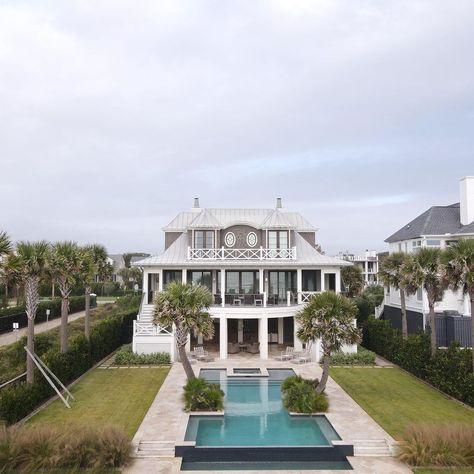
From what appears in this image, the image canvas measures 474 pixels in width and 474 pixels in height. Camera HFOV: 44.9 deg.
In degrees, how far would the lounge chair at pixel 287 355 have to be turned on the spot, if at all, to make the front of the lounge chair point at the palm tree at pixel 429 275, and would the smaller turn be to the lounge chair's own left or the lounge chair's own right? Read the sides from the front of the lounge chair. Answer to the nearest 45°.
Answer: approximately 90° to the lounge chair's own left

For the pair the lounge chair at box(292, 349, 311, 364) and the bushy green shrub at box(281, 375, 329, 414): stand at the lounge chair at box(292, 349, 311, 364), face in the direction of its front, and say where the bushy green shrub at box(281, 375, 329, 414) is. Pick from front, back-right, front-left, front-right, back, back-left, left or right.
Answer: front-left

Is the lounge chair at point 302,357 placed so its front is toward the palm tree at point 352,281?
no

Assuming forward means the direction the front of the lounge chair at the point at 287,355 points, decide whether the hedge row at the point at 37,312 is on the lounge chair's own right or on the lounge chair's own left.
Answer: on the lounge chair's own right

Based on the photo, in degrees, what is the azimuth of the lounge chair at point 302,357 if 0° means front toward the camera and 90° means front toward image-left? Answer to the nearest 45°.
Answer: approximately 45°

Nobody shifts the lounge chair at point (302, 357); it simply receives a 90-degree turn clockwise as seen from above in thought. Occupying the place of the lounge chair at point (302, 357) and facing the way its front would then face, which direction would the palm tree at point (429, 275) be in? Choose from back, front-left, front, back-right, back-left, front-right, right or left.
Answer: back

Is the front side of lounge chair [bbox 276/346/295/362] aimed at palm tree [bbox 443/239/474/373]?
no

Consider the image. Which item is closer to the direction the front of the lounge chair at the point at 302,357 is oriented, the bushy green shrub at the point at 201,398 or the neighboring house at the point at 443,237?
the bushy green shrub

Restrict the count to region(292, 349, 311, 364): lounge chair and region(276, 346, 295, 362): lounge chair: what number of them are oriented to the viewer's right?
0

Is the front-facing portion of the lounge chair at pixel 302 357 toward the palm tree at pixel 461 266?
no

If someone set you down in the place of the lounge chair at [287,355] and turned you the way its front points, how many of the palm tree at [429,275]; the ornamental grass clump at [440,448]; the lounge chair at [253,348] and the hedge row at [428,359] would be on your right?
1

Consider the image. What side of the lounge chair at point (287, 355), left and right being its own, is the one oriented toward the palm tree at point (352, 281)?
back

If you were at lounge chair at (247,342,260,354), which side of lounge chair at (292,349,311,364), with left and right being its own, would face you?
right

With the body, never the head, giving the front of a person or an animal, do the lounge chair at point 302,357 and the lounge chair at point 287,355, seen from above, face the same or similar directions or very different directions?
same or similar directions

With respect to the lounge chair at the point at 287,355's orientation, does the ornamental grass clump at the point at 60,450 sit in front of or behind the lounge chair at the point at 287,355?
in front
